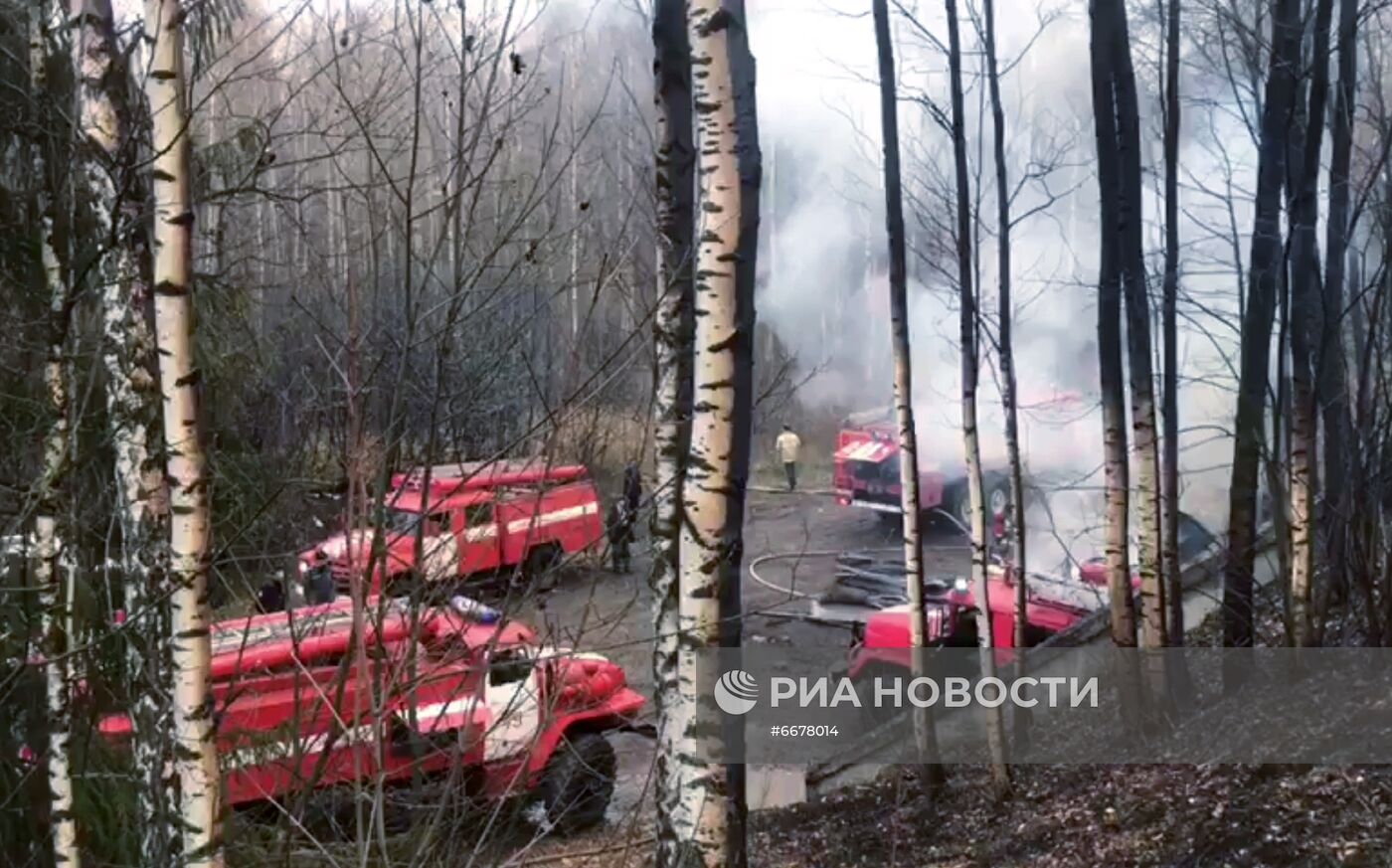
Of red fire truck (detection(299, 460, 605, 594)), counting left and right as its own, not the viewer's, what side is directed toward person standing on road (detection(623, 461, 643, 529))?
back

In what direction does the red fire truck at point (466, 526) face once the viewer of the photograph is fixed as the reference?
facing the viewer and to the left of the viewer

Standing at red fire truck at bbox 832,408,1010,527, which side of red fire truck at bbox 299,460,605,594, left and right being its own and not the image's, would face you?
back

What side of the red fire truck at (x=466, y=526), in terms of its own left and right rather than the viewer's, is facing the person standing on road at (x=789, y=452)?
back

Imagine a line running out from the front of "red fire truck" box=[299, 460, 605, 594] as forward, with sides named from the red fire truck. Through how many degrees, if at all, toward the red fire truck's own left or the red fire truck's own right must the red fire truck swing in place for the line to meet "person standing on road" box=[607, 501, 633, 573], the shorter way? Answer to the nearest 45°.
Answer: approximately 180°
